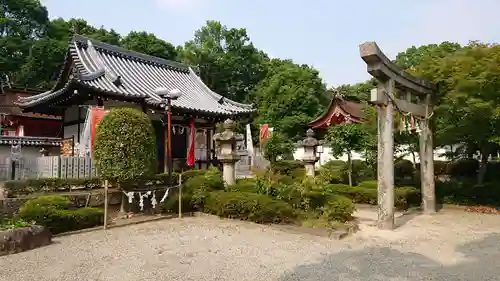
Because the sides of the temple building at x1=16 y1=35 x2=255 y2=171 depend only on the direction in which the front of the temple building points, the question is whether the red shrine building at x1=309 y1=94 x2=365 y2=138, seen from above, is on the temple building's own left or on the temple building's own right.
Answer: on the temple building's own left

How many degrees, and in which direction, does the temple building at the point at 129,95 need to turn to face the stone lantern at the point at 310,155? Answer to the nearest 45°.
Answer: approximately 45° to its left

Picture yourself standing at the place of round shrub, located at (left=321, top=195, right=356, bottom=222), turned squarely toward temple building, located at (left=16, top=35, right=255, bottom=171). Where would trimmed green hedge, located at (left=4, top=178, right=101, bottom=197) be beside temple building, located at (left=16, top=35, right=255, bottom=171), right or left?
left

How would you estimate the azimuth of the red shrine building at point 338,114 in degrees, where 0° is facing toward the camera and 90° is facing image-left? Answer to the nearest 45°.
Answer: approximately 45°

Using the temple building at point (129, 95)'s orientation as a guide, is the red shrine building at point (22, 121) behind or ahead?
behind

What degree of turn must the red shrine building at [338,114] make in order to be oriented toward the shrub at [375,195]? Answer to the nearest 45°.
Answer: approximately 45° to its left

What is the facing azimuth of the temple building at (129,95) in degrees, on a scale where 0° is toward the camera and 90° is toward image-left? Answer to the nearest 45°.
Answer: approximately 315°
